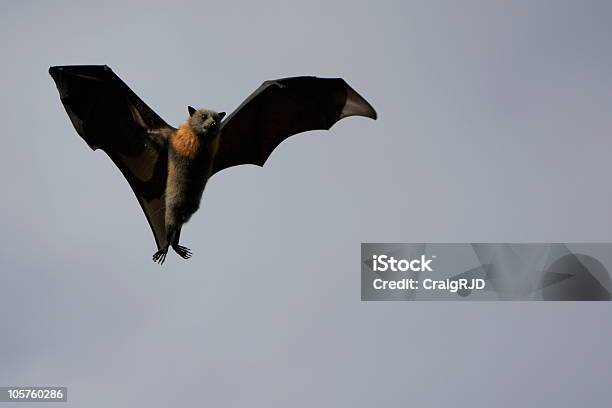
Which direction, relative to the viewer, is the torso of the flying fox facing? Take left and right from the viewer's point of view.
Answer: facing the viewer and to the right of the viewer
